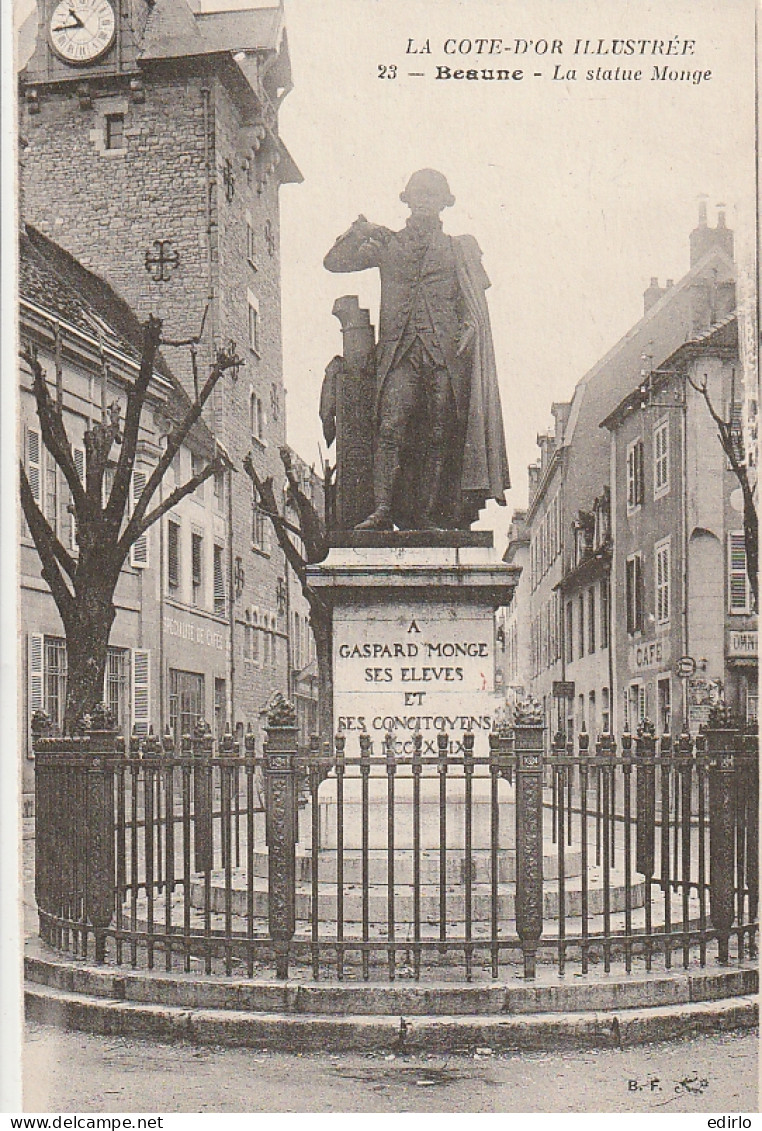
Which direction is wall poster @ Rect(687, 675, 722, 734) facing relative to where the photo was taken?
toward the camera

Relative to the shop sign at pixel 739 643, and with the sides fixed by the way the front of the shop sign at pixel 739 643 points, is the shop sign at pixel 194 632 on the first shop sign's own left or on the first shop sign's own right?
on the first shop sign's own right

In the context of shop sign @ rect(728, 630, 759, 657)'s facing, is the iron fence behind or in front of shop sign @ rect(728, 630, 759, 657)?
in front

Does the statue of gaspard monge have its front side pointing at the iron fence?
yes

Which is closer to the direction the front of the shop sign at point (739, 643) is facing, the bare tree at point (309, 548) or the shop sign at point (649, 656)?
the bare tree

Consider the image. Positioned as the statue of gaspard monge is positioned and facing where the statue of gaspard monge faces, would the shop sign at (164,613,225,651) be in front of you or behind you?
behind

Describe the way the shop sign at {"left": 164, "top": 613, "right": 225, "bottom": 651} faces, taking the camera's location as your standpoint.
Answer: facing the viewer and to the right of the viewer

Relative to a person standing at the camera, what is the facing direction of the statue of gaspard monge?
facing the viewer

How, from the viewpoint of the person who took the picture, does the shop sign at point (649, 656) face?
facing the viewer and to the left of the viewer
